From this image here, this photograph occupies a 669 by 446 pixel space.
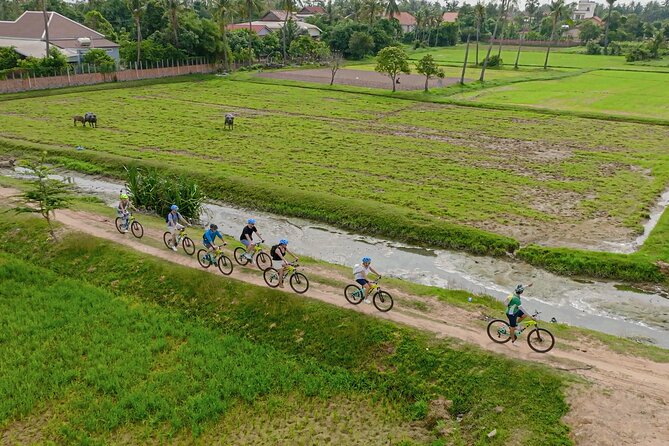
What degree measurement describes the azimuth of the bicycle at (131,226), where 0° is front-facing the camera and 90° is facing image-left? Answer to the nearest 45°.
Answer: approximately 315°

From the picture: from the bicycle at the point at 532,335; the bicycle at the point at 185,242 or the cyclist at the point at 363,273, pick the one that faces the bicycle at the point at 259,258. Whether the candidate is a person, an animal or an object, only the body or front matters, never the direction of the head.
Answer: the bicycle at the point at 185,242

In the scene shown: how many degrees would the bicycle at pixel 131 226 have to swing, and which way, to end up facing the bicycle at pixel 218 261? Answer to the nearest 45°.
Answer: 0° — it already faces it

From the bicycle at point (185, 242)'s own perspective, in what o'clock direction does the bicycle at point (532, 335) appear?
the bicycle at point (532, 335) is roughly at 12 o'clock from the bicycle at point (185, 242).

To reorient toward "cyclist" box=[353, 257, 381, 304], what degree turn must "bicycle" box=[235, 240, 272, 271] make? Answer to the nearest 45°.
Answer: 0° — it already faces them

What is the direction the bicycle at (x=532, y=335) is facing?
to the viewer's right

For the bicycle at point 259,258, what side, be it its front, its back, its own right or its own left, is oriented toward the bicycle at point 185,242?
back

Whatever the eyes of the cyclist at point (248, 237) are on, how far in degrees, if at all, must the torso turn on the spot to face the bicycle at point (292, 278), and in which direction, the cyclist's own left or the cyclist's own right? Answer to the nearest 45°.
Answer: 0° — they already face it

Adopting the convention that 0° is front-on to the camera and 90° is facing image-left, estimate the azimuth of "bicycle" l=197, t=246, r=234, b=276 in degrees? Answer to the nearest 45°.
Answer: approximately 315°

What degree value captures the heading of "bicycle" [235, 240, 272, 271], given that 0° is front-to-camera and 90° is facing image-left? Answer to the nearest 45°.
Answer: approximately 315°

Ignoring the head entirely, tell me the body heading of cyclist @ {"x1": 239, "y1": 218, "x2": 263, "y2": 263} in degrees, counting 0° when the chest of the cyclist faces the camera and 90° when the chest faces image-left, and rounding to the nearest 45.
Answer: approximately 315°

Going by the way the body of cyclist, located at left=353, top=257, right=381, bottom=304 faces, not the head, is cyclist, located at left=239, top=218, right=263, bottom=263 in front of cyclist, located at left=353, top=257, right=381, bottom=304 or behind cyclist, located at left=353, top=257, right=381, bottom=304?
behind

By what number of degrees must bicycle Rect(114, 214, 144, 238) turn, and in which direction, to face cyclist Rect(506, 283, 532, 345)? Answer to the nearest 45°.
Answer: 0° — it already faces them
